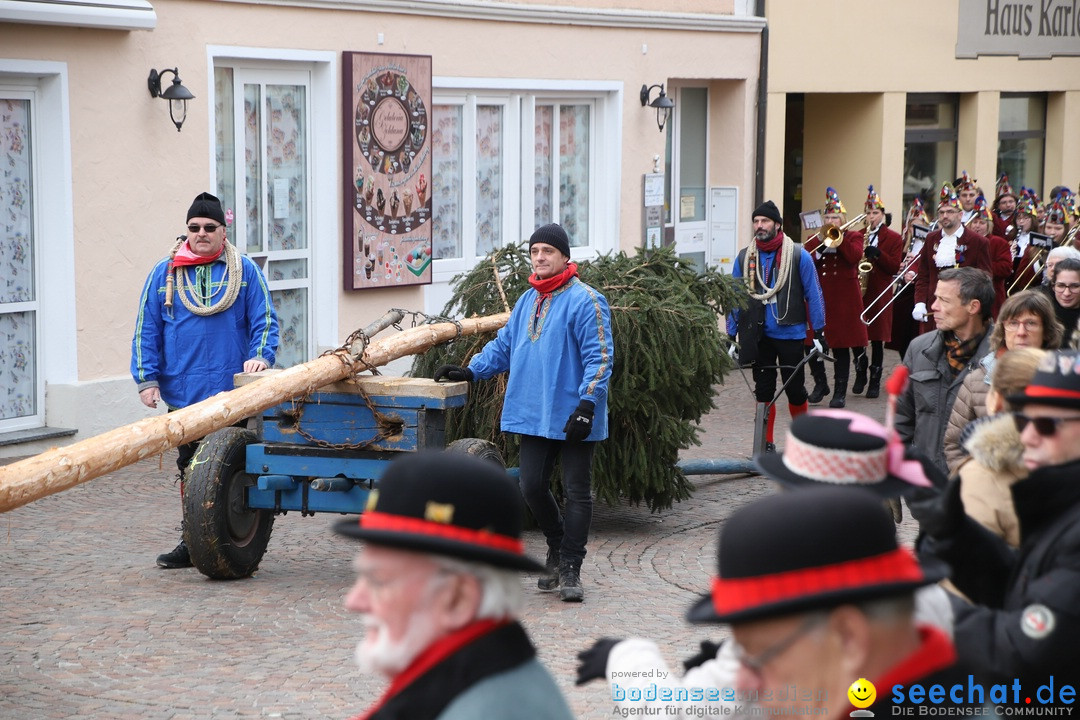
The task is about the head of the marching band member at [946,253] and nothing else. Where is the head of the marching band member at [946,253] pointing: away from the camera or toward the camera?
toward the camera

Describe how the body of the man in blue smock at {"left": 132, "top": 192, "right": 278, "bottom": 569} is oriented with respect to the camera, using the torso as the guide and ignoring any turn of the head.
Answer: toward the camera

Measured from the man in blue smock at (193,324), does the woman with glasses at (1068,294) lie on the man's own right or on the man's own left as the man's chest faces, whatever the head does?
on the man's own left

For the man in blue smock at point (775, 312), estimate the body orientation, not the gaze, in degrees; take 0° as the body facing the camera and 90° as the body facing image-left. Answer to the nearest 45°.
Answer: approximately 45°

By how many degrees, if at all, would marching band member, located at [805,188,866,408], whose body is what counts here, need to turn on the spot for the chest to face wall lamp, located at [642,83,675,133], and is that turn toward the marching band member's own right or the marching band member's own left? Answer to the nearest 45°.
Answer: approximately 90° to the marching band member's own right

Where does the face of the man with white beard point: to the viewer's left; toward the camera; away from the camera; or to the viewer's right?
to the viewer's left

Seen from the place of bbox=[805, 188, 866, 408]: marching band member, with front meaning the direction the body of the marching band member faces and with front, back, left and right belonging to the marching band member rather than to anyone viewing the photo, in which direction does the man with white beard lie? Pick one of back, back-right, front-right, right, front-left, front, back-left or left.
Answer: front-left

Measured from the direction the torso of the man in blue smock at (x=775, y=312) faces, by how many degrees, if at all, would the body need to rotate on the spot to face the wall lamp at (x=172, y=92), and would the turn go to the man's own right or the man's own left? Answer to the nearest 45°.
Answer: approximately 45° to the man's own right

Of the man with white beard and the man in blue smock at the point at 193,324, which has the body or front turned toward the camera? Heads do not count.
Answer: the man in blue smock

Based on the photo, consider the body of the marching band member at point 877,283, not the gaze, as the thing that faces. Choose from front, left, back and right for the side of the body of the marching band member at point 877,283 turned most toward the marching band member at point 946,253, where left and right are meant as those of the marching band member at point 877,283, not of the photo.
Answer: left

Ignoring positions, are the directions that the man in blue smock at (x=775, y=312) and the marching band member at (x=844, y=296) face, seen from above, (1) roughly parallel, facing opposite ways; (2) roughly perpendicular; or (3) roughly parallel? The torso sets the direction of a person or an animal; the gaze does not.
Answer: roughly parallel

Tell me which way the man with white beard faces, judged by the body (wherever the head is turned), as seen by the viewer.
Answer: to the viewer's left

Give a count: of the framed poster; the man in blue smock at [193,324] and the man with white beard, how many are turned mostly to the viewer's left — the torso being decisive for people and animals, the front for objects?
1

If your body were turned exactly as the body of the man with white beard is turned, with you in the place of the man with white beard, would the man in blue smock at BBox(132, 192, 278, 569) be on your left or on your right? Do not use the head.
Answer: on your right
